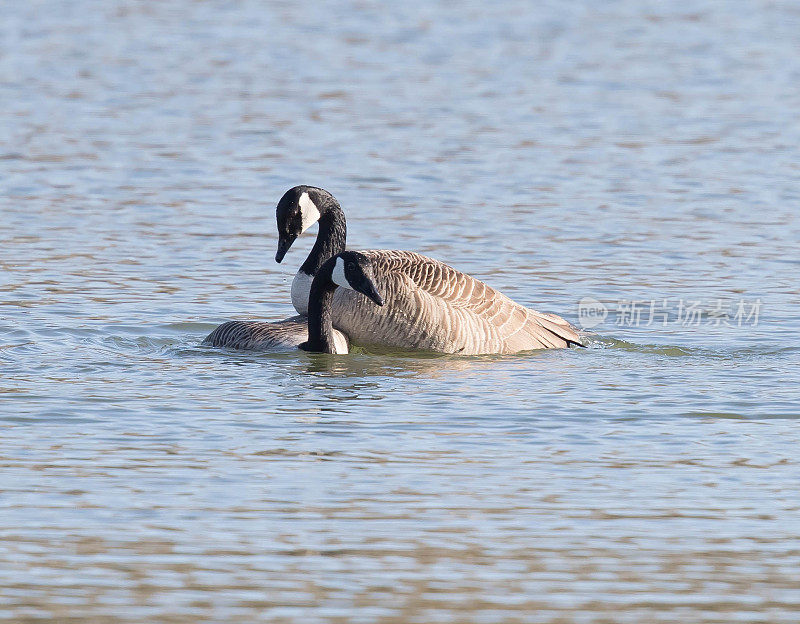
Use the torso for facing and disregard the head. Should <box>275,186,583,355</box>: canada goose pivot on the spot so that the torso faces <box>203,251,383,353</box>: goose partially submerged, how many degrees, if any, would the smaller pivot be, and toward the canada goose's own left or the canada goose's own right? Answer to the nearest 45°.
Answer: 0° — it already faces it

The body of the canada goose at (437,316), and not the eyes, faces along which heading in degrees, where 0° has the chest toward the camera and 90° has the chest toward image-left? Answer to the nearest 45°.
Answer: approximately 90°
